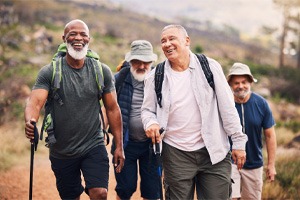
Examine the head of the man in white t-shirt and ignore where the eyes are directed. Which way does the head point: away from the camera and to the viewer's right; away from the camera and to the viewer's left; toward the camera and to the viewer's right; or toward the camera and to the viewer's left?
toward the camera and to the viewer's left

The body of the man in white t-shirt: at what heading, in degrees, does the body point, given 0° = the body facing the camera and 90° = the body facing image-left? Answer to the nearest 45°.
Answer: approximately 0°

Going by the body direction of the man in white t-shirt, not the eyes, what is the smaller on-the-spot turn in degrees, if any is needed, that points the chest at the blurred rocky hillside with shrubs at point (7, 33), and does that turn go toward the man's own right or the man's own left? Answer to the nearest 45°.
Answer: approximately 135° to the man's own right
